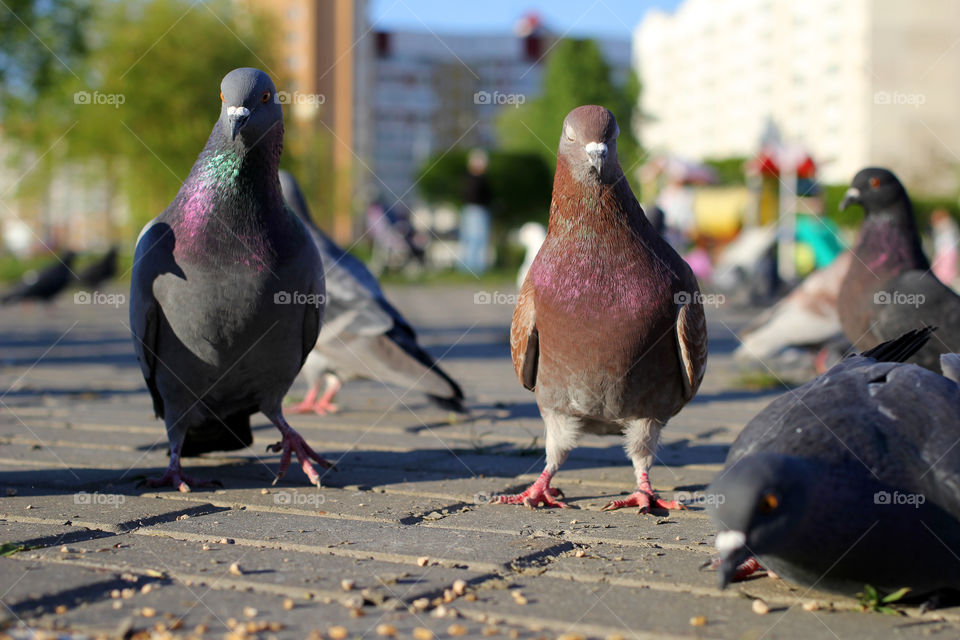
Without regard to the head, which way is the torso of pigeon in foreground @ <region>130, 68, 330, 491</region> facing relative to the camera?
toward the camera

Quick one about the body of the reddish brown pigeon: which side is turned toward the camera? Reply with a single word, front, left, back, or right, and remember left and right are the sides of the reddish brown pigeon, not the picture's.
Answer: front

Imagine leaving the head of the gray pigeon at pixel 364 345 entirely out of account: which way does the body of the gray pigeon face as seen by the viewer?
to the viewer's left

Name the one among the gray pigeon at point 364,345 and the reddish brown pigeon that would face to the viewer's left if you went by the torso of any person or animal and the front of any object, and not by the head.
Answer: the gray pigeon

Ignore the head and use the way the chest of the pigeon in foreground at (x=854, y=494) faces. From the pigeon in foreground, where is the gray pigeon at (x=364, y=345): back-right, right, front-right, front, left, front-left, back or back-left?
right

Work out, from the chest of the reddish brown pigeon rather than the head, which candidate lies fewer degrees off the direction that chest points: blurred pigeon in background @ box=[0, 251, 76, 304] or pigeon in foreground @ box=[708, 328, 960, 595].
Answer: the pigeon in foreground

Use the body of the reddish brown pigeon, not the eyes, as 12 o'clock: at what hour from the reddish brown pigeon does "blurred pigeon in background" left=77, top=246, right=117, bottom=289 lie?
The blurred pigeon in background is roughly at 5 o'clock from the reddish brown pigeon.
